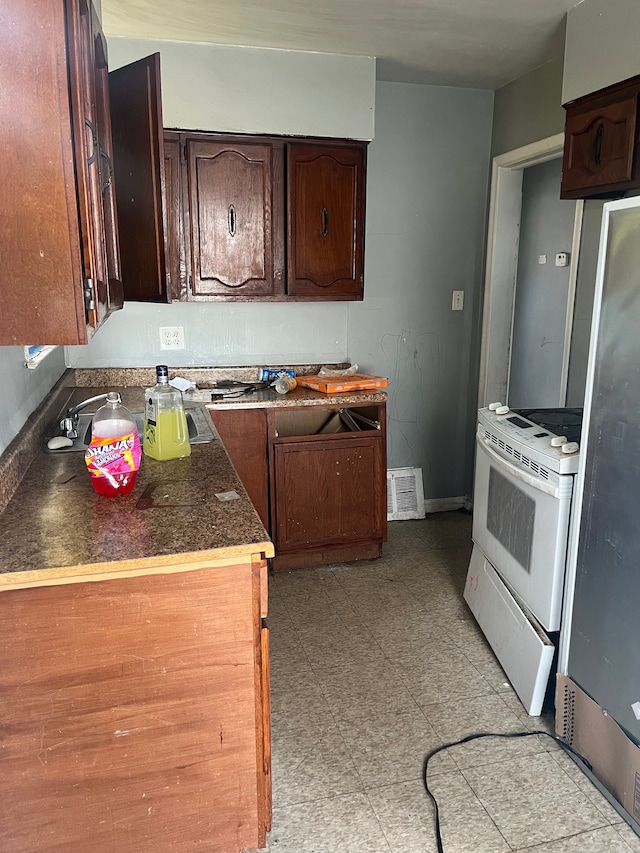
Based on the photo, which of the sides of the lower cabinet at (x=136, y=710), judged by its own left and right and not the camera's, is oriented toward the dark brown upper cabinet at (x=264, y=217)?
left

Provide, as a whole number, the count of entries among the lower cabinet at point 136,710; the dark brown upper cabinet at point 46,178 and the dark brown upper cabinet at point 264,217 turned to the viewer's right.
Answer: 2

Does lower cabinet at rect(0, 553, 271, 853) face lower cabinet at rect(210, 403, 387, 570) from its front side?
no

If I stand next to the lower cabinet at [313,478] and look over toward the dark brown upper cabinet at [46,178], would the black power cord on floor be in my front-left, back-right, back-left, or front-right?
front-left

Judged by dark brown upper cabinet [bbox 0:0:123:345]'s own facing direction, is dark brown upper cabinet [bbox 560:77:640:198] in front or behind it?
in front

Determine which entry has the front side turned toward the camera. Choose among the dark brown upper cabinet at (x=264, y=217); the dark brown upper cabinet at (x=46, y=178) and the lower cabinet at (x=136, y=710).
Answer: the dark brown upper cabinet at (x=264, y=217)

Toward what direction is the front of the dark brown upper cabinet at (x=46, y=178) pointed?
to the viewer's right

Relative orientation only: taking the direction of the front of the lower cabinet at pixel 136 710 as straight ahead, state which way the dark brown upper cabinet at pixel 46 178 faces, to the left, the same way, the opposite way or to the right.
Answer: the same way

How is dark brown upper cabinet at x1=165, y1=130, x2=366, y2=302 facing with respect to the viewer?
toward the camera

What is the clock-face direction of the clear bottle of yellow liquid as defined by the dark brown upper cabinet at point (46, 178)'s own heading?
The clear bottle of yellow liquid is roughly at 10 o'clock from the dark brown upper cabinet.

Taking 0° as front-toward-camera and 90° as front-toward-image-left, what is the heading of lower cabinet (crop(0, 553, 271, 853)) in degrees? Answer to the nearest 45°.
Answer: approximately 270°

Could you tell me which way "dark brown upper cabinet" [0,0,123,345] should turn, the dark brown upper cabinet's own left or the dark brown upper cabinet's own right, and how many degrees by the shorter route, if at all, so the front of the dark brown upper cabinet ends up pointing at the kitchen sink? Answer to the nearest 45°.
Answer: approximately 90° to the dark brown upper cabinet's own left

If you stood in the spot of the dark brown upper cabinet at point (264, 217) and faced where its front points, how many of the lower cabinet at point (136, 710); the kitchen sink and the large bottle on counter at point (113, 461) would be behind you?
0

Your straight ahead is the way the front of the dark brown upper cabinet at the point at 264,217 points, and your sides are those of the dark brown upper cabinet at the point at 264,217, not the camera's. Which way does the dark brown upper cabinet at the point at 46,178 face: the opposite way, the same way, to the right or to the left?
to the left
